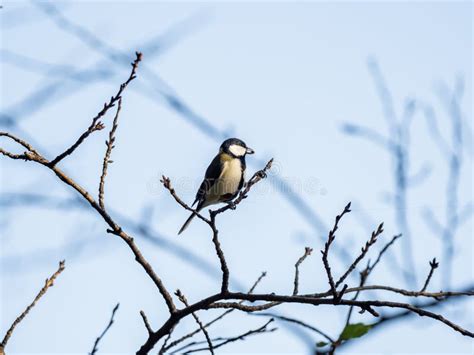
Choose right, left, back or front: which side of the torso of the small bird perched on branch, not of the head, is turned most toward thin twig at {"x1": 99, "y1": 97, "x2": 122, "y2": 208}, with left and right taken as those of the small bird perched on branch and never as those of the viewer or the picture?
right

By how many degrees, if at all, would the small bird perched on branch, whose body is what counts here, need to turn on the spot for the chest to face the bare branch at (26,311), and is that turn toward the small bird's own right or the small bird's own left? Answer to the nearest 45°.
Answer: approximately 90° to the small bird's own right

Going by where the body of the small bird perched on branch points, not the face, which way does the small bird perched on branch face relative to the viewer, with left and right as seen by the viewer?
facing to the right of the viewer

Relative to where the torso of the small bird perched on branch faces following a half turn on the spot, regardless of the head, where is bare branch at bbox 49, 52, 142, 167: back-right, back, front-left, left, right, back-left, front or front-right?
left
